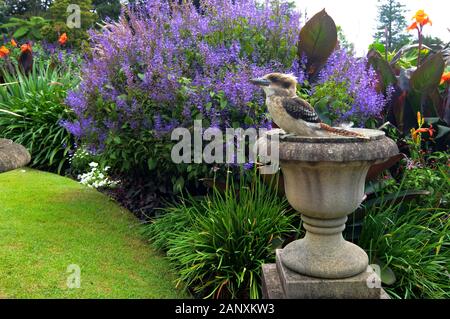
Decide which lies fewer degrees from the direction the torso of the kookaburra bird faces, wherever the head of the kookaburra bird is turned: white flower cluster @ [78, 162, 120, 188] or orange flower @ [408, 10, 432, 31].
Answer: the white flower cluster

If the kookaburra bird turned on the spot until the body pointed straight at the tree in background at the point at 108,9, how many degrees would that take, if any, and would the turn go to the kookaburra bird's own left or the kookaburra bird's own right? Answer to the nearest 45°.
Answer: approximately 45° to the kookaburra bird's own right

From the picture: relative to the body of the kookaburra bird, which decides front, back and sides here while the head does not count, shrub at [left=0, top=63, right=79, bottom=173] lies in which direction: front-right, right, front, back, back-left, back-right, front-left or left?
front-right

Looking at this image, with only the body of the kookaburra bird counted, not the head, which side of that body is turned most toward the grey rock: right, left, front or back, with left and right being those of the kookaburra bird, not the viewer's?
front

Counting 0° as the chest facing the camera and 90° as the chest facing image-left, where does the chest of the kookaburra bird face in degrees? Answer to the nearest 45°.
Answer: approximately 90°

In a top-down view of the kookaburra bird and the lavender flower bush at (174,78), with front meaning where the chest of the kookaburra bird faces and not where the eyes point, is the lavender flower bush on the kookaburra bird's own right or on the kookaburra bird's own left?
on the kookaburra bird's own right
